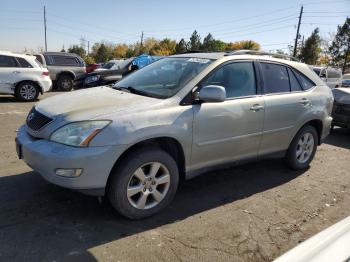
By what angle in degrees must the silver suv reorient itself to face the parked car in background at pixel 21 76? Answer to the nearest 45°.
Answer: approximately 90° to its right

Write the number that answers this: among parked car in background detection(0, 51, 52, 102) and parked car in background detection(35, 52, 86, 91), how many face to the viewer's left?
2

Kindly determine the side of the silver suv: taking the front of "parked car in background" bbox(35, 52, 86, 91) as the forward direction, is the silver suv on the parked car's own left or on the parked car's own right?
on the parked car's own left

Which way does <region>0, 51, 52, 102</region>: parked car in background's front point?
to the viewer's left

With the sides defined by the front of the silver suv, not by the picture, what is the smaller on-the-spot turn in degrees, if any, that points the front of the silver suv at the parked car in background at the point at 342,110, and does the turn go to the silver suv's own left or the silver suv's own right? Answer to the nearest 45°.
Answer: approximately 180°

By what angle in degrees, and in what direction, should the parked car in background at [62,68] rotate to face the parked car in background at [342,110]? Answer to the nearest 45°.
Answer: approximately 135° to its left

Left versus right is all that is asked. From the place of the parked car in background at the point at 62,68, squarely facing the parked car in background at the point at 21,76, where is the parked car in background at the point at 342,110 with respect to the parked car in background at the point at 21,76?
left

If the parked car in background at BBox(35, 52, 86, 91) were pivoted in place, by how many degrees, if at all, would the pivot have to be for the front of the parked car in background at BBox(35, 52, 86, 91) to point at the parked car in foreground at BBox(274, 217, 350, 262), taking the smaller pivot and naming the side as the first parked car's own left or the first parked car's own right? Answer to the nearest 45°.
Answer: approximately 90° to the first parked car's own left

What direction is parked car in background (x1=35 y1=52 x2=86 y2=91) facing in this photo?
to the viewer's left
